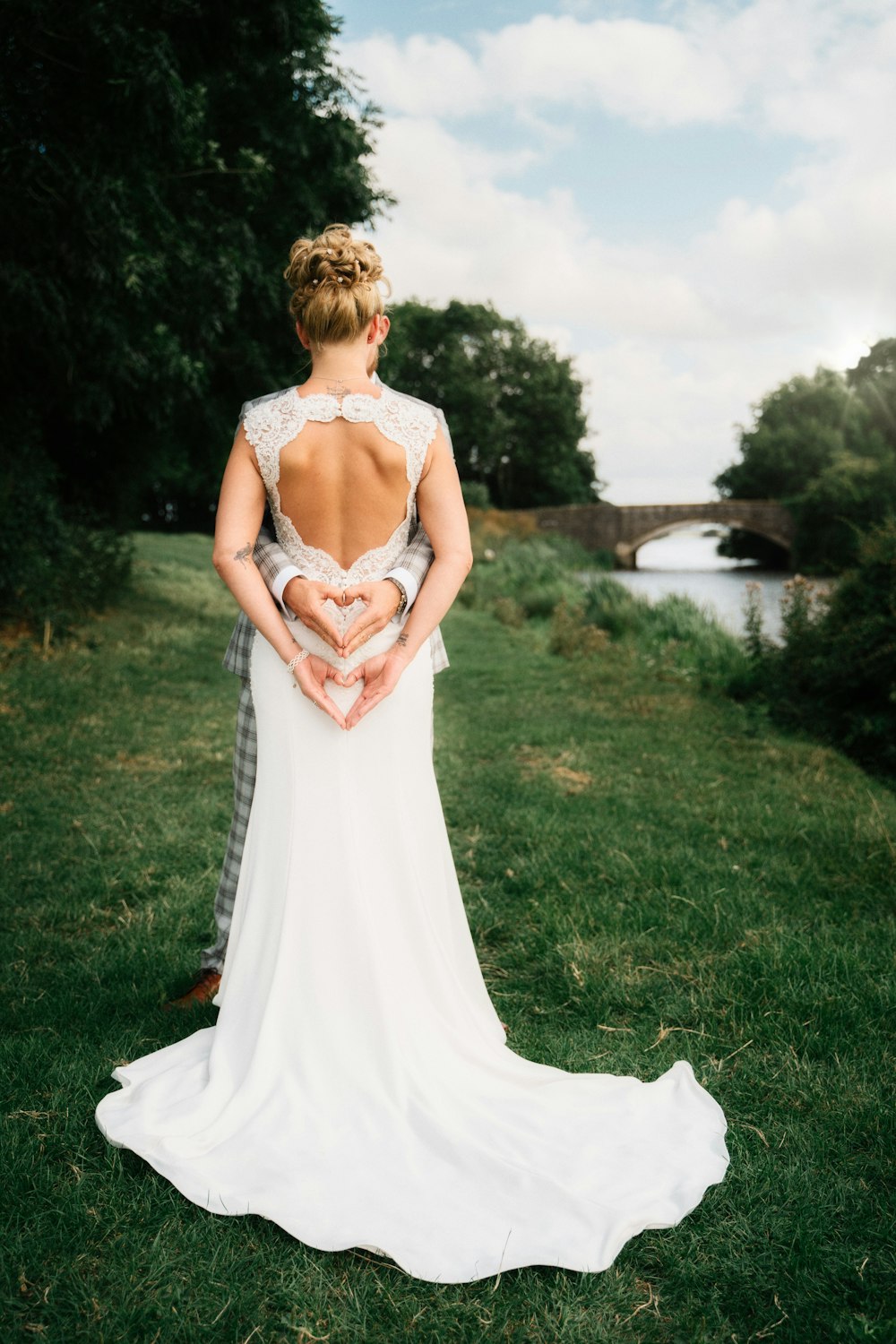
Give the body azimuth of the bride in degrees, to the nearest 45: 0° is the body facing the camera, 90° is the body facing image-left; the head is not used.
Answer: approximately 180°

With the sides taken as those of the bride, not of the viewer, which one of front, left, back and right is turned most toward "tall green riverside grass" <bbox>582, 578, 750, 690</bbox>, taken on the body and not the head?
front

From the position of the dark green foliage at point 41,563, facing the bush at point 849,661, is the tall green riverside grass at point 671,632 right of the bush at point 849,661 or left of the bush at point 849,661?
left

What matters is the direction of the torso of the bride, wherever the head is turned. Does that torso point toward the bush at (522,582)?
yes

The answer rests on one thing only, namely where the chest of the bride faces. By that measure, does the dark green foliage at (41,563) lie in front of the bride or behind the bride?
in front

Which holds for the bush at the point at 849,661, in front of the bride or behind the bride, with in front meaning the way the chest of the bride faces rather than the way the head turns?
in front

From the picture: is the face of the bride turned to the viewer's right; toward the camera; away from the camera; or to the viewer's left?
away from the camera
